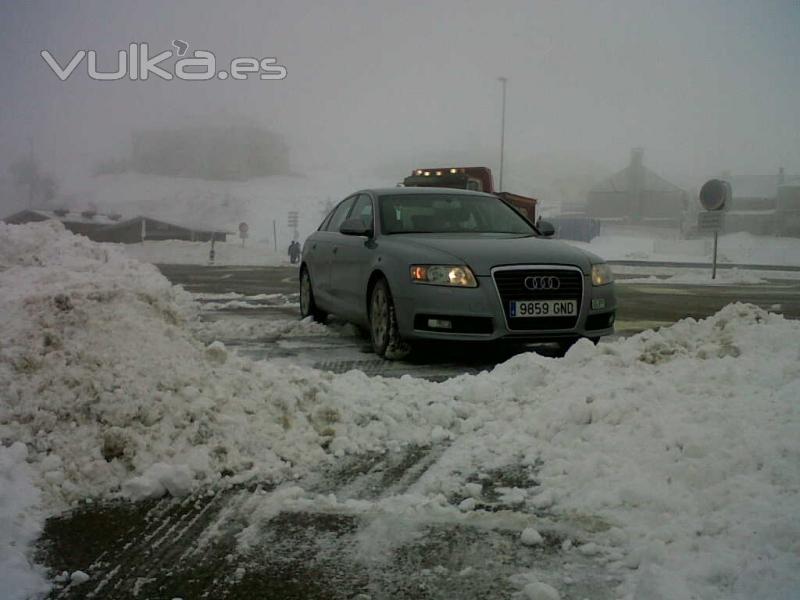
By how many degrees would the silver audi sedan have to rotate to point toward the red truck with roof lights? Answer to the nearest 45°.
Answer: approximately 135° to its left

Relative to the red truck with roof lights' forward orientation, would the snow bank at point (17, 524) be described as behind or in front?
in front

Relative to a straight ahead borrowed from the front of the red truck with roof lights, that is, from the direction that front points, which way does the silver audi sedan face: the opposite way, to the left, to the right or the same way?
to the left

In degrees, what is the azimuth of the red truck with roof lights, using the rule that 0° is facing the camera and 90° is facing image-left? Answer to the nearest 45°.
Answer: approximately 45°

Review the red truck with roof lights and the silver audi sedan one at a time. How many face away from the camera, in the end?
0

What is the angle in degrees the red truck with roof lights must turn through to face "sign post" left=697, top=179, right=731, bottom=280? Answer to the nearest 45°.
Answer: approximately 135° to its left

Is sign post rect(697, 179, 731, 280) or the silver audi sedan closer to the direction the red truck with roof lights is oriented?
the silver audi sedan

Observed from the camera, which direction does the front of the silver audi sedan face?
facing the viewer and to the right of the viewer

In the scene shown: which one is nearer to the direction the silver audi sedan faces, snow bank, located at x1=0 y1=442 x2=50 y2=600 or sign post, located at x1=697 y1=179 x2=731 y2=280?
the snow bank

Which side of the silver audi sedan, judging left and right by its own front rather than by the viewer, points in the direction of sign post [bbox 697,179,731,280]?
left

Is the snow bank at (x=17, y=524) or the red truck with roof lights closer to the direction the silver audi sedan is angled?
the snow bank

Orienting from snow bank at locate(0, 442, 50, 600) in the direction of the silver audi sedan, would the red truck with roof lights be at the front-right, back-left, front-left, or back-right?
front-left
